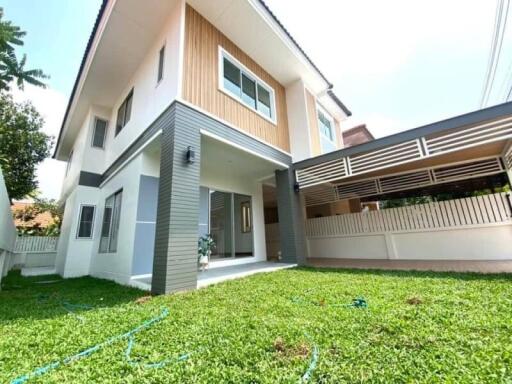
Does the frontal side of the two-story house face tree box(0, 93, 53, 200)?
no

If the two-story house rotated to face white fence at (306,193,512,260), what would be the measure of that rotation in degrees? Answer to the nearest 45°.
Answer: approximately 45° to its left

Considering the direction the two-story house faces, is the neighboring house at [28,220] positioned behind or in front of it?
behind

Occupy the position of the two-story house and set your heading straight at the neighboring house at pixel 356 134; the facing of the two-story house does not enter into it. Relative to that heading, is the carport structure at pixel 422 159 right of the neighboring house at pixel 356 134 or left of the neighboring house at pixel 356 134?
right

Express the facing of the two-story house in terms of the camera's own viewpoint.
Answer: facing the viewer and to the right of the viewer

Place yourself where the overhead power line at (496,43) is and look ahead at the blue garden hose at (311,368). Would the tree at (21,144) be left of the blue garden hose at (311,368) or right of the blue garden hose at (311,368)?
right

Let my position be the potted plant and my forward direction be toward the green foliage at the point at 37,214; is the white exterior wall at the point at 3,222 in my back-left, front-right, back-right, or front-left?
front-left

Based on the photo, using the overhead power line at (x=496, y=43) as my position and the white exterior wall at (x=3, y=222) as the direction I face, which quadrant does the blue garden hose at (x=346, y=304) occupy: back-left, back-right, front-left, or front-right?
front-left

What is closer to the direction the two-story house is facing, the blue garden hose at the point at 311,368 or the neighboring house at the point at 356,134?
the blue garden hose

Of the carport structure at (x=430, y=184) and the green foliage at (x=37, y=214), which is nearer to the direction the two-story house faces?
the carport structure

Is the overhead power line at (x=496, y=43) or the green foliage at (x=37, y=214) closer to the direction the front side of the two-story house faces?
the overhead power line

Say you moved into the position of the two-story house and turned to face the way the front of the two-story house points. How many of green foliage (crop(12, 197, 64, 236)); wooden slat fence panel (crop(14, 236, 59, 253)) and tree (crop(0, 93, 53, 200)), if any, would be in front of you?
0
